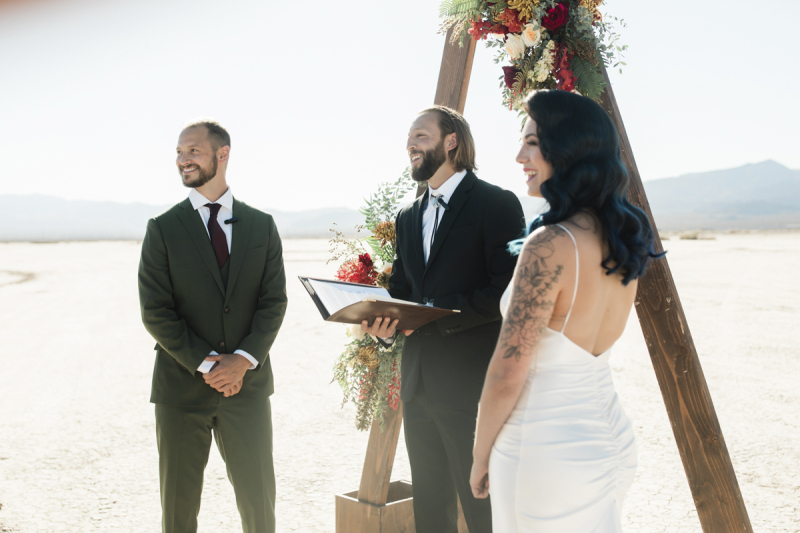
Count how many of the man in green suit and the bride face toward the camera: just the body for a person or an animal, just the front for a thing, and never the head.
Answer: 1

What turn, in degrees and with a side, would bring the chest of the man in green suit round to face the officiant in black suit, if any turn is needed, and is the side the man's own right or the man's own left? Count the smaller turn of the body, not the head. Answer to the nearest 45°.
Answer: approximately 45° to the man's own left

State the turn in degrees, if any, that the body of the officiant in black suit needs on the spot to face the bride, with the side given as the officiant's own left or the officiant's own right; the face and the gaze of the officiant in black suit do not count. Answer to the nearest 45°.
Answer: approximately 45° to the officiant's own left

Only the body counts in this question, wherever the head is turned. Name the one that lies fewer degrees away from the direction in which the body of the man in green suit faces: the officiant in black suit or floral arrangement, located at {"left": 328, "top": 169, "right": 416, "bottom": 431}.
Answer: the officiant in black suit

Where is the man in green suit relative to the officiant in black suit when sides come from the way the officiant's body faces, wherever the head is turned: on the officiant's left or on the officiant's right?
on the officiant's right

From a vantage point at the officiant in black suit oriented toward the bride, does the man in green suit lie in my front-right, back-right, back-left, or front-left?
back-right

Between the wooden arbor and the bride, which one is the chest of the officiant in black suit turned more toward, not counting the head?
the bride

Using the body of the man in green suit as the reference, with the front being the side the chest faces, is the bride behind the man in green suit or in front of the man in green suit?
in front

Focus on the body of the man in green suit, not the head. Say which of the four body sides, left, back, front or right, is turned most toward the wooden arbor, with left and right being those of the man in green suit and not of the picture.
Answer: left

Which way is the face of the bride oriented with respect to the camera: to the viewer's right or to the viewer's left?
to the viewer's left

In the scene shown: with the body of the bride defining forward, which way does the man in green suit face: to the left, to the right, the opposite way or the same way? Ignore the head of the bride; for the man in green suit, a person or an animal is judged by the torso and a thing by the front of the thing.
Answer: the opposite way
